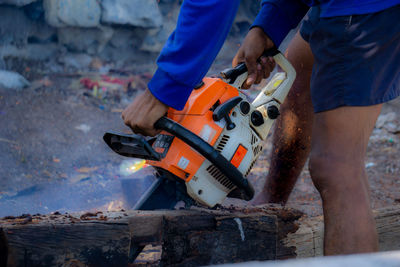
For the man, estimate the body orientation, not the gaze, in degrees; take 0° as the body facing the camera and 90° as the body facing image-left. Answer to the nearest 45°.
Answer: approximately 90°

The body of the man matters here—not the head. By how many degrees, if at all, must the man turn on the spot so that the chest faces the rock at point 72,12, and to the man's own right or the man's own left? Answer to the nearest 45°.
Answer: approximately 45° to the man's own right

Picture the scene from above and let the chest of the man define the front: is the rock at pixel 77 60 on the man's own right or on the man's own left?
on the man's own right

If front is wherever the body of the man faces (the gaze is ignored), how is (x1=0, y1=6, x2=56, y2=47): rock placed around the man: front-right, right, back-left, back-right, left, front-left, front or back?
front-right

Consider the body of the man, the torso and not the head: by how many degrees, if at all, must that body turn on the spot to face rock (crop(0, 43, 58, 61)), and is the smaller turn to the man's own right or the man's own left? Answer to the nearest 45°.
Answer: approximately 45° to the man's own right

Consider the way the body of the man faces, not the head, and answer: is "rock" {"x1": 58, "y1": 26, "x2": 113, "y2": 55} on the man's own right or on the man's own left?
on the man's own right

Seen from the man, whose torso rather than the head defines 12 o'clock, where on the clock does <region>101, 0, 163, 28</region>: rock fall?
The rock is roughly at 2 o'clock from the man.

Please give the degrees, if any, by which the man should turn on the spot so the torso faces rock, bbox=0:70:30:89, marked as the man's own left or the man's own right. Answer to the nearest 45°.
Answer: approximately 45° to the man's own right
